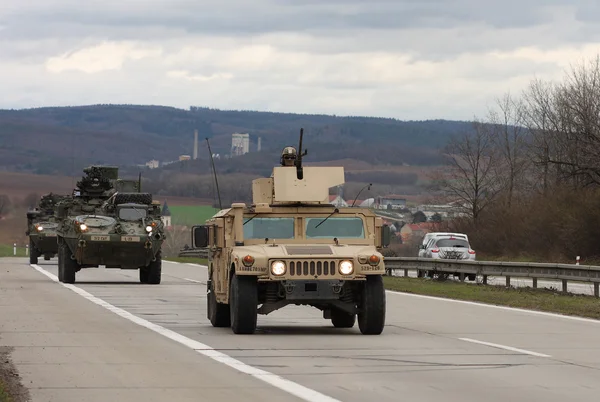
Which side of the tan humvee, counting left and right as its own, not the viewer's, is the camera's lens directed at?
front

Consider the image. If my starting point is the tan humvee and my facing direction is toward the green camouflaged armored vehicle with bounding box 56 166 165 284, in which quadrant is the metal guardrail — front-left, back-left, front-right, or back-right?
front-right

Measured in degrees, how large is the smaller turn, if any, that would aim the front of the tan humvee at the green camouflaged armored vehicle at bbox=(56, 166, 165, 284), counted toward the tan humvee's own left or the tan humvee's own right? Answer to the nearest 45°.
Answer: approximately 180°

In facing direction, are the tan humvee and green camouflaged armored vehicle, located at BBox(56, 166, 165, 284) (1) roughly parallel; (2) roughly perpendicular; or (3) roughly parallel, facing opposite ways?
roughly parallel

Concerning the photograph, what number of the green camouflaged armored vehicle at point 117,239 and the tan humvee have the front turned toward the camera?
2

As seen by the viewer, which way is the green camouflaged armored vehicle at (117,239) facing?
toward the camera

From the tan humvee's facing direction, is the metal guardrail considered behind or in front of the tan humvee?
behind

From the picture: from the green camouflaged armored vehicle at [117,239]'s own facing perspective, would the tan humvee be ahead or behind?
ahead

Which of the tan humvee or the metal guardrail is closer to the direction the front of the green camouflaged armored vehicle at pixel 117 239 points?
the tan humvee
